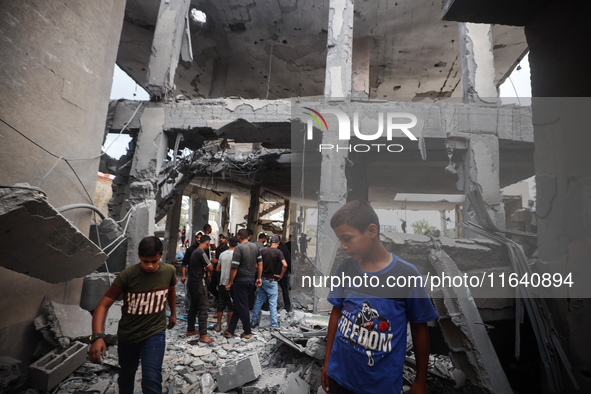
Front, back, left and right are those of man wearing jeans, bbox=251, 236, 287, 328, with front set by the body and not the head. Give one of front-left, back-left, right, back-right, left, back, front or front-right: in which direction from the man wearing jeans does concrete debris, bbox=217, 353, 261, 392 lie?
back

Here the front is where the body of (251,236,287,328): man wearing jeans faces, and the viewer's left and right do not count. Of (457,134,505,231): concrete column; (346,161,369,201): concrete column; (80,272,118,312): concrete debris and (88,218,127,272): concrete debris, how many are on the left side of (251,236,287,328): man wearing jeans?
2

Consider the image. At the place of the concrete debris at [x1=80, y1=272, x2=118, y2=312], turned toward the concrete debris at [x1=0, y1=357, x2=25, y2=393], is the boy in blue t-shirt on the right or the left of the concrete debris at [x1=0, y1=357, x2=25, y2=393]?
left

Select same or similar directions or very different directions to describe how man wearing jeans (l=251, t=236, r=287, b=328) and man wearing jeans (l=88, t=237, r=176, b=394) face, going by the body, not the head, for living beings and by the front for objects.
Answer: very different directions

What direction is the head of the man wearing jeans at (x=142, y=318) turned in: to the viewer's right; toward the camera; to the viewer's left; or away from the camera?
toward the camera

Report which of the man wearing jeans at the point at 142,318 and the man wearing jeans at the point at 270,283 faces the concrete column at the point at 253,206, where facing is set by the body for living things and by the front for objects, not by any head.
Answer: the man wearing jeans at the point at 270,283

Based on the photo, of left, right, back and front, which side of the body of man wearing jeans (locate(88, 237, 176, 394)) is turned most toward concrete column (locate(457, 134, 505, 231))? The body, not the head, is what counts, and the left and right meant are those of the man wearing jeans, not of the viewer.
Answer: left

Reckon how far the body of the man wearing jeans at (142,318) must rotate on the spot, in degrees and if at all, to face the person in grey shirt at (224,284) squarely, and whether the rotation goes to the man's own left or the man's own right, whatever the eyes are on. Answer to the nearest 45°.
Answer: approximately 135° to the man's own left

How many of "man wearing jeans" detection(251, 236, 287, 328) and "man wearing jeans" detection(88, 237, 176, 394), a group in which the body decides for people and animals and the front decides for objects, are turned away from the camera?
1

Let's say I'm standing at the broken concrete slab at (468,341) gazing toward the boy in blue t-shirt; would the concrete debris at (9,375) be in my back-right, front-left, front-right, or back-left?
front-right

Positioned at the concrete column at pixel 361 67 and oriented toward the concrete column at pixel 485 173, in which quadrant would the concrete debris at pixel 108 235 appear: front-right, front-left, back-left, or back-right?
back-right

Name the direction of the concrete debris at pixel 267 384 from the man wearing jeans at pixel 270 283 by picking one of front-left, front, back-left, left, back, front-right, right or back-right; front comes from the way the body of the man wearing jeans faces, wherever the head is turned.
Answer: back

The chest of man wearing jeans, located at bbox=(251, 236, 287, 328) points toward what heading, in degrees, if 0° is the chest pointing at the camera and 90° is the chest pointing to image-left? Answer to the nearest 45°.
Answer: approximately 180°

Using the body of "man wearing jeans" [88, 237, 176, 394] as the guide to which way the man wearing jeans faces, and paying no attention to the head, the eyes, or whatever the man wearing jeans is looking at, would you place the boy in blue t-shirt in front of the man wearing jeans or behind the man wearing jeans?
in front

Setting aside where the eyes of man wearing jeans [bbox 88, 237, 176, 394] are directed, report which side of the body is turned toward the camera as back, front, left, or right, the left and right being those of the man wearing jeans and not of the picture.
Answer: front

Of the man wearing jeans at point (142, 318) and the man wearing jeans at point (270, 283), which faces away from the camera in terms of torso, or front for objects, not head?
the man wearing jeans at point (270, 283)

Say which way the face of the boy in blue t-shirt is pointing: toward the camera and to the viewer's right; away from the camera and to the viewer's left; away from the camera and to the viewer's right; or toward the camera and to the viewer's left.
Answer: toward the camera and to the viewer's left
